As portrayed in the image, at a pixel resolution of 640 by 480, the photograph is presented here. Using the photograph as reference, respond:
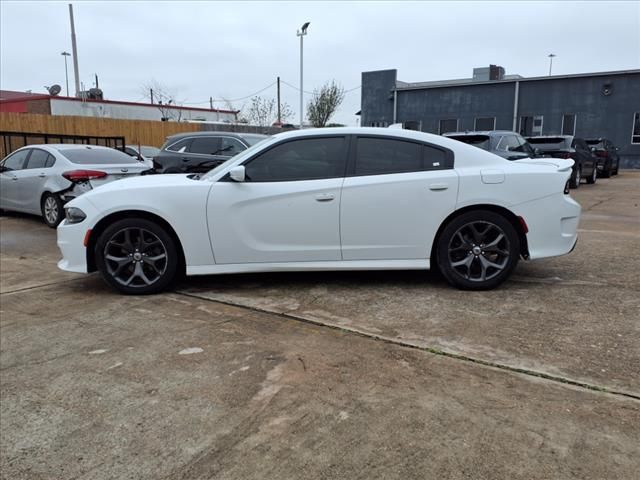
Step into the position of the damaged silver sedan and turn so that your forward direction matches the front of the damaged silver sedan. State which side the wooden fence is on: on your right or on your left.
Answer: on your right

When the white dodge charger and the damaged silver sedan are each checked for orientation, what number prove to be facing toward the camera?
0

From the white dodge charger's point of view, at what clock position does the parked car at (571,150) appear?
The parked car is roughly at 4 o'clock from the white dodge charger.

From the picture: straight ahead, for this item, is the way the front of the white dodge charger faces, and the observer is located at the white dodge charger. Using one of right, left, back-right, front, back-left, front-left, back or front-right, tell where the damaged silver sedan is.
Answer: front-right

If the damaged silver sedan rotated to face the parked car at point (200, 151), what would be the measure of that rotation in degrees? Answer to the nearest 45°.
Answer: approximately 135° to its right

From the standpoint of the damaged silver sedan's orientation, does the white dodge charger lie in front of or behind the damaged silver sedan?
behind

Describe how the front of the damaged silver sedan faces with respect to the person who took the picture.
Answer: facing away from the viewer and to the left of the viewer

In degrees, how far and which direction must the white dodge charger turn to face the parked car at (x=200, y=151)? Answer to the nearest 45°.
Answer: approximately 45° to its right

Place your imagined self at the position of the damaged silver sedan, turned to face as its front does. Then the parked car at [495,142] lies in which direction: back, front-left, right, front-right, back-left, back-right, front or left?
back-right

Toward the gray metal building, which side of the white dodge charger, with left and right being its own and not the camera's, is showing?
right

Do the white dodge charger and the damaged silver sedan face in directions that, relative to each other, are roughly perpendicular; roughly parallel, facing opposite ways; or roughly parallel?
roughly parallel

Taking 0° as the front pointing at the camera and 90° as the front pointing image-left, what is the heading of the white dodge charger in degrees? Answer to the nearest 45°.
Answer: approximately 90°
